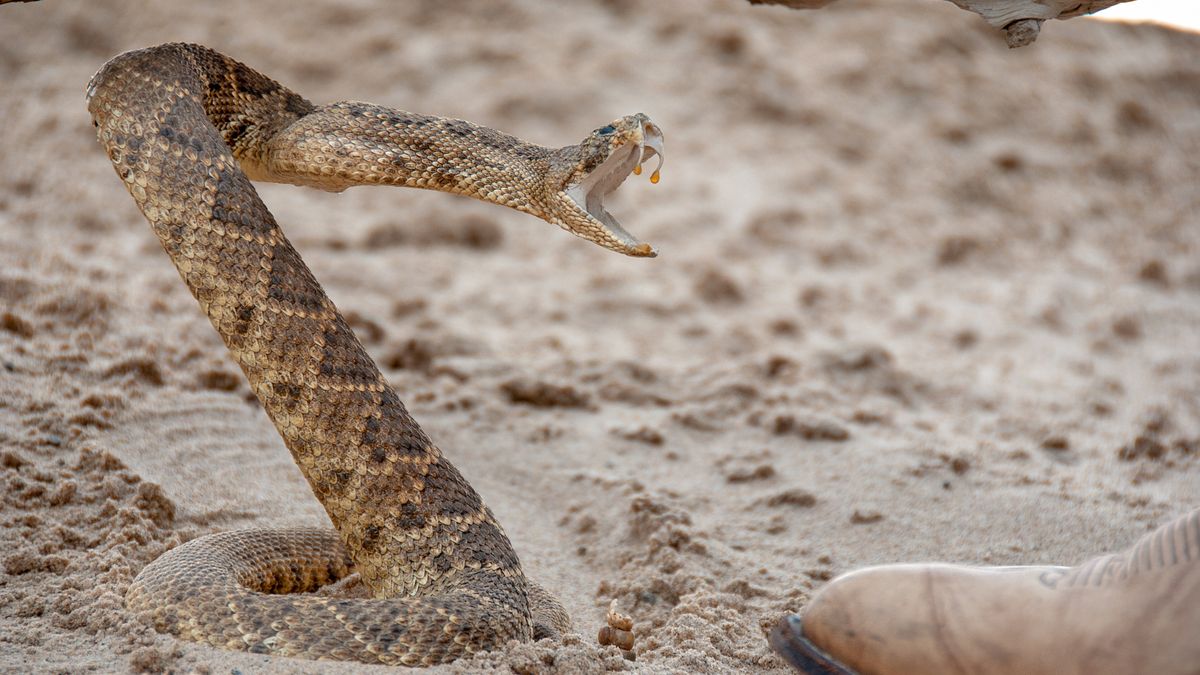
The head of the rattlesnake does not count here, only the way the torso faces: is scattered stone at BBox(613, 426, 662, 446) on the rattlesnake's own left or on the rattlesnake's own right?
on the rattlesnake's own left

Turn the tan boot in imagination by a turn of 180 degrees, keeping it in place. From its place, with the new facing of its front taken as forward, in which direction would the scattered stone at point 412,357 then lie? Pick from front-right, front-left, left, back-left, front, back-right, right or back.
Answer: back-left

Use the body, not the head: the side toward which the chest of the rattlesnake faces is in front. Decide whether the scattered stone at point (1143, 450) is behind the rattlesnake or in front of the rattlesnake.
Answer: in front

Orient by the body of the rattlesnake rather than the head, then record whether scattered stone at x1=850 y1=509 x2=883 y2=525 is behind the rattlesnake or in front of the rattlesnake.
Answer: in front

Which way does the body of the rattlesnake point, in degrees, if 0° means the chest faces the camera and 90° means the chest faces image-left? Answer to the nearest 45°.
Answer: approximately 270°

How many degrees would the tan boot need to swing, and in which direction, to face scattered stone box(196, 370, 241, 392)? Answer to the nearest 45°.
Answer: approximately 45° to its right

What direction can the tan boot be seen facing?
to the viewer's left

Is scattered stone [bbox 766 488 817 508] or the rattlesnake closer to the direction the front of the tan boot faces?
the rattlesnake

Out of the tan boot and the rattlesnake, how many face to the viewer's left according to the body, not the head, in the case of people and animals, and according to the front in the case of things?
1

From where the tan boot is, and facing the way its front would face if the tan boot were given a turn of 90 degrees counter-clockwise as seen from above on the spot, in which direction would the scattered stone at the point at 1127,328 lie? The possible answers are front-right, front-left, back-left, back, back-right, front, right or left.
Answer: back

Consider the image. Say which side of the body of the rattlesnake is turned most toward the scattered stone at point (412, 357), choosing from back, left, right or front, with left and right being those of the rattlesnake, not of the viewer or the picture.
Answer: left

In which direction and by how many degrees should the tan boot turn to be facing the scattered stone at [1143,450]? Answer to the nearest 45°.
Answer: approximately 90° to its right

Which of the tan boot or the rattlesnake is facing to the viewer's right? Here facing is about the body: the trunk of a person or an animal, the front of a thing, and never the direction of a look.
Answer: the rattlesnake

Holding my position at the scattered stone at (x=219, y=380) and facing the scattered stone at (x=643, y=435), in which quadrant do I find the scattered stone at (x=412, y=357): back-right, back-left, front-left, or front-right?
front-left

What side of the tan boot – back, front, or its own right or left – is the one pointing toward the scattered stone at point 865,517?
right
